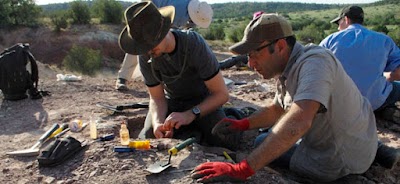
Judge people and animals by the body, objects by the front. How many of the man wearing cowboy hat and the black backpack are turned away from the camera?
0

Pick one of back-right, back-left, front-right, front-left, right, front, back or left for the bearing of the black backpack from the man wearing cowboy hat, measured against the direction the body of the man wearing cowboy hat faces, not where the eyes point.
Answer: right

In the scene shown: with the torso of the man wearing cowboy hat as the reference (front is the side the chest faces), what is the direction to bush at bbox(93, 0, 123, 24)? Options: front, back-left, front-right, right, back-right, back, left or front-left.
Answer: back-right

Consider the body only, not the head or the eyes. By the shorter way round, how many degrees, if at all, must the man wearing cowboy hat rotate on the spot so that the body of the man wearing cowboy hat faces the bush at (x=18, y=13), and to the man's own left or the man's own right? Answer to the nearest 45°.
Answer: approximately 90° to the man's own right

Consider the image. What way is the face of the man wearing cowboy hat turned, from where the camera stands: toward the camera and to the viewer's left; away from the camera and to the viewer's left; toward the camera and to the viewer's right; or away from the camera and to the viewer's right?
toward the camera and to the viewer's left

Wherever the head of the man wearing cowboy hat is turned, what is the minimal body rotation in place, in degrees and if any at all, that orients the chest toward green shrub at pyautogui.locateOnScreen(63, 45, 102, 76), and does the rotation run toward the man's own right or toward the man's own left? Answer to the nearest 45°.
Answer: approximately 135° to the man's own right

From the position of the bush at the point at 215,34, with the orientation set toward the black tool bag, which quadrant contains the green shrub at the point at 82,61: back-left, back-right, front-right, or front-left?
front-right

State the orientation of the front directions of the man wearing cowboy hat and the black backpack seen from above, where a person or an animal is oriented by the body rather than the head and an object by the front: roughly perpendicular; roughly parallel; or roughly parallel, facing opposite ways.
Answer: roughly parallel

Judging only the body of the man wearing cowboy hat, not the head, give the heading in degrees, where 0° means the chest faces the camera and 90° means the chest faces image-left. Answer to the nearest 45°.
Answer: approximately 45°
